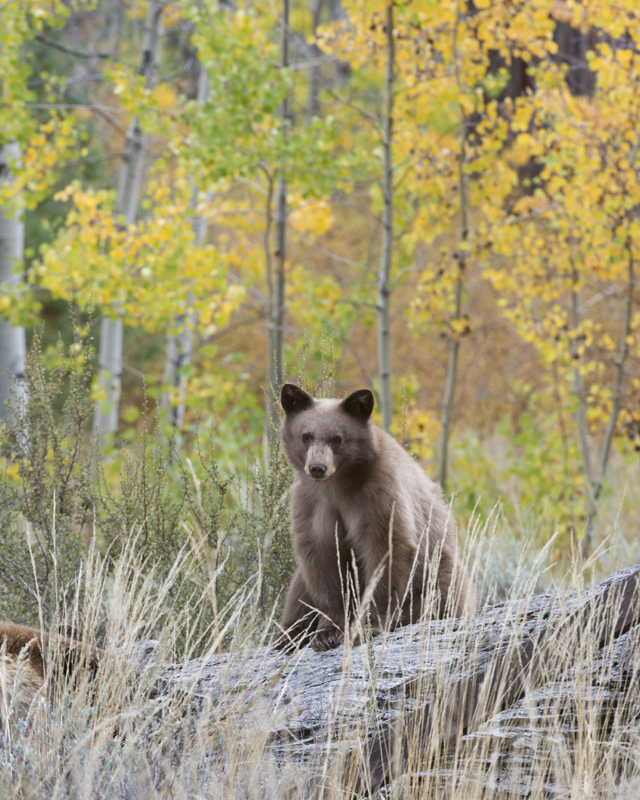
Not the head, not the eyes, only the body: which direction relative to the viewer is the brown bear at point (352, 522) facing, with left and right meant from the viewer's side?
facing the viewer and to the left of the viewer

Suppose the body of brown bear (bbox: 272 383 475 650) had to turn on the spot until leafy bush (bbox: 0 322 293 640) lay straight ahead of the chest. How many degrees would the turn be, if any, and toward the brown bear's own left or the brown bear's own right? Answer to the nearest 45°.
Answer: approximately 90° to the brown bear's own right
